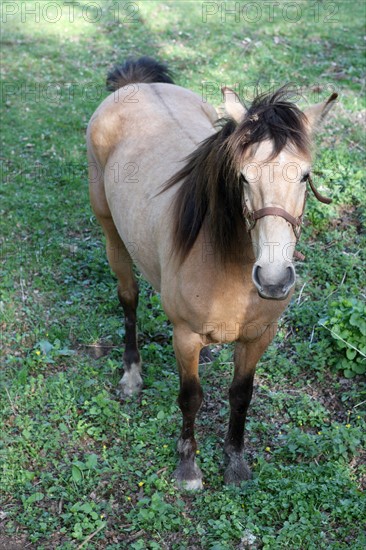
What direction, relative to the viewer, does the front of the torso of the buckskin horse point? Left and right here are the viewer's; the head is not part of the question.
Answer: facing the viewer and to the right of the viewer
